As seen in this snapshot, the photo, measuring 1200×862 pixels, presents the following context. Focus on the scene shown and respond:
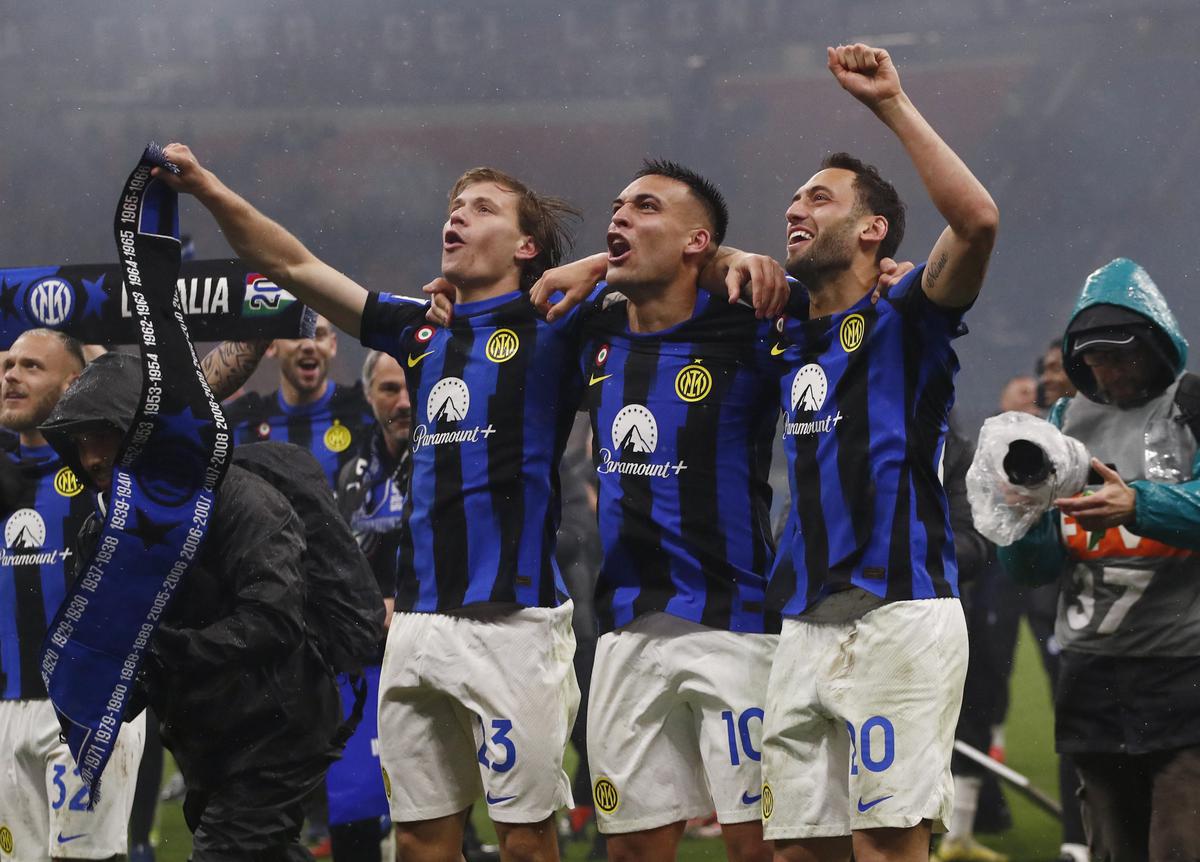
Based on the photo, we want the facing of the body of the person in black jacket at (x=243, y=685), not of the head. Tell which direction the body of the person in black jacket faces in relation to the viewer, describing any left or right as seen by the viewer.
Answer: facing to the left of the viewer

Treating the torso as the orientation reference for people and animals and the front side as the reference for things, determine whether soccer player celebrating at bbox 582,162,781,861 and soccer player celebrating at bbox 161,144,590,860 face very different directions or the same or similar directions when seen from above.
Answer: same or similar directions

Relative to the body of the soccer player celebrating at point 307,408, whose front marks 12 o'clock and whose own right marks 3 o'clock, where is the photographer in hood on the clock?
The photographer in hood is roughly at 11 o'clock from the soccer player celebrating.

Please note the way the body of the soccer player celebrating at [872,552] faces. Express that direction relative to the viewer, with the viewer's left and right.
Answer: facing the viewer and to the left of the viewer

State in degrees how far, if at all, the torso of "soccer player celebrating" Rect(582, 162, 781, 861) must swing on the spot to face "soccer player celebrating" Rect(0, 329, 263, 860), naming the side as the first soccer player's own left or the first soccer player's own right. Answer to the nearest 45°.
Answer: approximately 90° to the first soccer player's own right

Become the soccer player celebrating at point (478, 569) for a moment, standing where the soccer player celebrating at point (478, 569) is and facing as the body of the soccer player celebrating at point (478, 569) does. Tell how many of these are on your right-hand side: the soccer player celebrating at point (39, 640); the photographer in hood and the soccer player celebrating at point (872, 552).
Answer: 1

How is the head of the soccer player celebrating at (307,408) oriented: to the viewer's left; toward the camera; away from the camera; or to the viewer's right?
toward the camera

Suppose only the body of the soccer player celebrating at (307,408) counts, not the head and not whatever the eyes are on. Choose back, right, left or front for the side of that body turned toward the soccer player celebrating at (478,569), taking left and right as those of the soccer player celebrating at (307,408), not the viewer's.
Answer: front

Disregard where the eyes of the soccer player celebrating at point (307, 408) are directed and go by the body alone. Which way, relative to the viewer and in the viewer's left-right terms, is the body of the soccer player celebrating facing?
facing the viewer

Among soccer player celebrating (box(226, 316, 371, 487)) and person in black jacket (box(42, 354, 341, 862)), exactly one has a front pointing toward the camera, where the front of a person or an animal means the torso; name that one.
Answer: the soccer player celebrating

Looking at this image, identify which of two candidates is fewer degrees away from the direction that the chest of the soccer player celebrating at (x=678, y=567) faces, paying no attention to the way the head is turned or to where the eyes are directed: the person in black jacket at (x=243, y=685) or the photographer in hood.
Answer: the person in black jacket

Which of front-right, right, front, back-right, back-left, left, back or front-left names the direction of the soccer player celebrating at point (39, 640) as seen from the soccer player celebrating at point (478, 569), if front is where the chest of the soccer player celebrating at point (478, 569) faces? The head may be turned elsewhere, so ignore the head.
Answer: right

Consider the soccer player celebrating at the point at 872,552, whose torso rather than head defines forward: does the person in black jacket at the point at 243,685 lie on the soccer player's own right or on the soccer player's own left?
on the soccer player's own right
